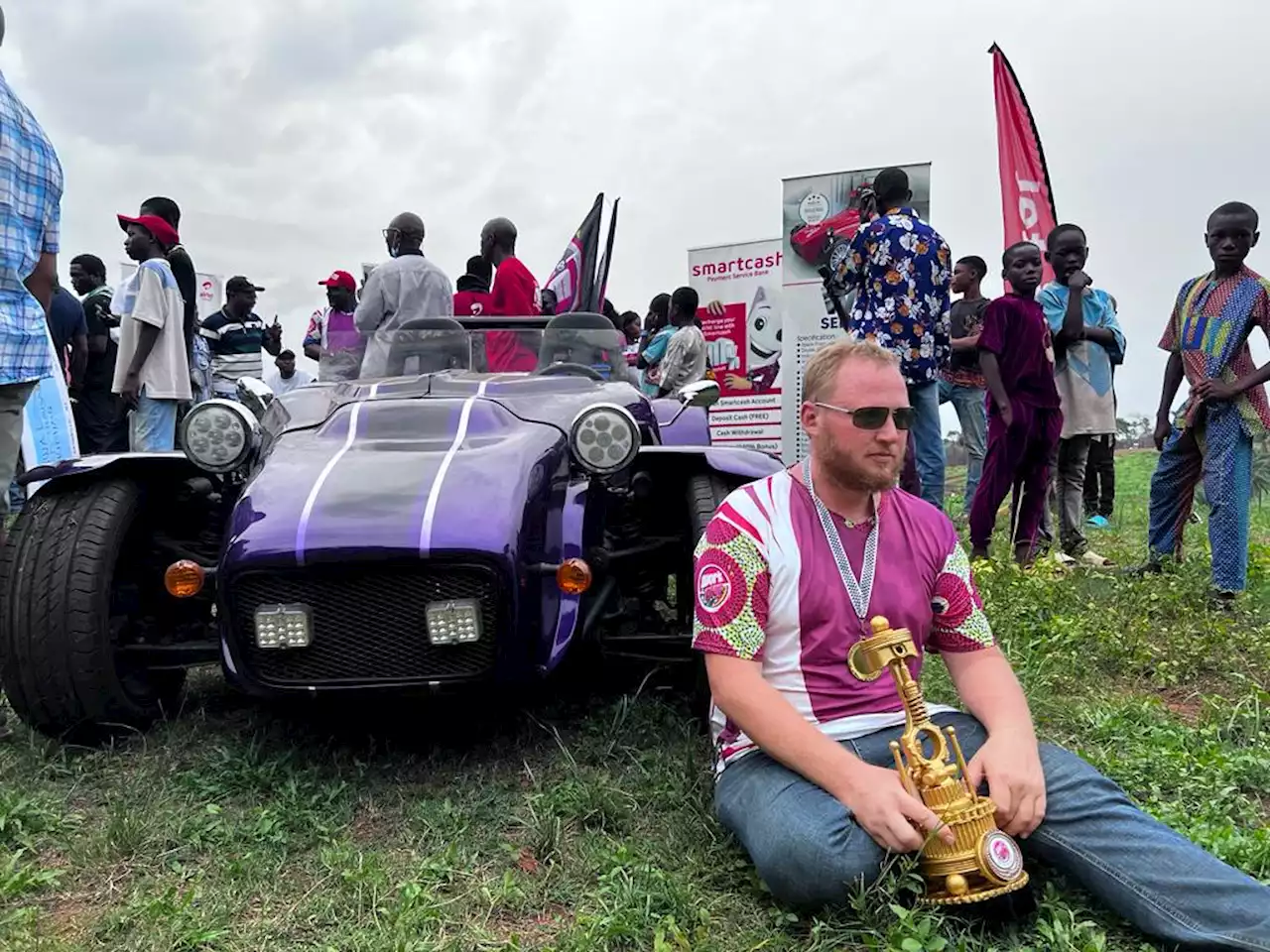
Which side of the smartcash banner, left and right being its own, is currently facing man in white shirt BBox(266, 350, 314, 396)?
right

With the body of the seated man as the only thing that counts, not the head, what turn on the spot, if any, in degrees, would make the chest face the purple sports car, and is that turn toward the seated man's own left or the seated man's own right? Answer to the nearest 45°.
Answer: approximately 135° to the seated man's own right

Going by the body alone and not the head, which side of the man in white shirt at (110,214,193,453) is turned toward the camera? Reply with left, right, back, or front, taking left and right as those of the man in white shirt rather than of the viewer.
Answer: left

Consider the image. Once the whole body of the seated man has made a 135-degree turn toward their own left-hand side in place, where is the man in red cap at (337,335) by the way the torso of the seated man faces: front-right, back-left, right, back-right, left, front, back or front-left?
front-left

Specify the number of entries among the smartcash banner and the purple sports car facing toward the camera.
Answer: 2

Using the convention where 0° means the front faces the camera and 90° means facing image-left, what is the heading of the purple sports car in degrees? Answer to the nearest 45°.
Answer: approximately 0°

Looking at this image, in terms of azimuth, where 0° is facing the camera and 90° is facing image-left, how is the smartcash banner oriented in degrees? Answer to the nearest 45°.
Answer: approximately 0°
